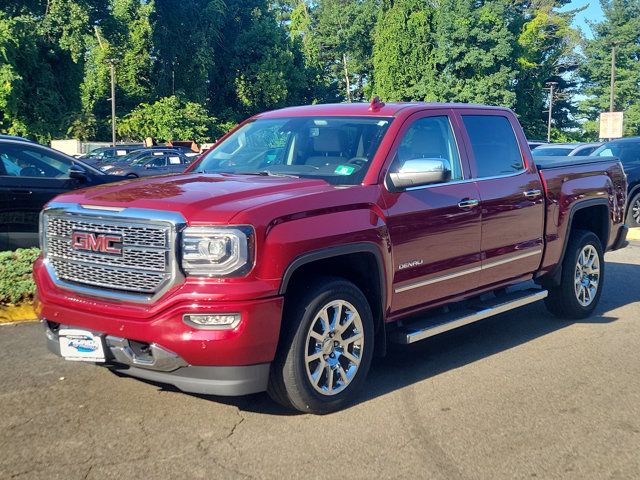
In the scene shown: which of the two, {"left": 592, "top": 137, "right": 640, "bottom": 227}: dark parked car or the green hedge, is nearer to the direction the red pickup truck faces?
the green hedge

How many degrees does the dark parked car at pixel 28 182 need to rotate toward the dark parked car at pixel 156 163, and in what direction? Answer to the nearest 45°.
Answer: approximately 90° to its left

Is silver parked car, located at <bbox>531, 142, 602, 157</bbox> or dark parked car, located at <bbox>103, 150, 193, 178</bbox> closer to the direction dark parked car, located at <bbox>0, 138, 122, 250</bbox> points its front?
the silver parked car

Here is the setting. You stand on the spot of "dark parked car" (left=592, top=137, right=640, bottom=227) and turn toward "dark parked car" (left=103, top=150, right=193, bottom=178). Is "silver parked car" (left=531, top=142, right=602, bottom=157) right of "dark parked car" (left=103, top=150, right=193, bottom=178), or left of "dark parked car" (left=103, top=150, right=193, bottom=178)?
right

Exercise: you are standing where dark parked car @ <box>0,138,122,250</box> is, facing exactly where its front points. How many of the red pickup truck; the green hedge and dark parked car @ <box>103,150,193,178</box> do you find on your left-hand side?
1

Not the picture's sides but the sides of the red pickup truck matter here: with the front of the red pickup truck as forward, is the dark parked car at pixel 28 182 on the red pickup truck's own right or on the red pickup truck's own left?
on the red pickup truck's own right

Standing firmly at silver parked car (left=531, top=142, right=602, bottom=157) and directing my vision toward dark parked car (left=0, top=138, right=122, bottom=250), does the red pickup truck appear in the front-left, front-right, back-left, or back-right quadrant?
front-left

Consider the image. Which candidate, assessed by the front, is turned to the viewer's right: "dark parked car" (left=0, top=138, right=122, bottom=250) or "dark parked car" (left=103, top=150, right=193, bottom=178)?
"dark parked car" (left=0, top=138, right=122, bottom=250)

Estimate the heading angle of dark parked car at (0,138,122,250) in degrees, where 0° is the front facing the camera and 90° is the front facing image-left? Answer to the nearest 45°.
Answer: approximately 270°

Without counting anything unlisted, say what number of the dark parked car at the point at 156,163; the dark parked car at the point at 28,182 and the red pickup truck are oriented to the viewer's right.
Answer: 1

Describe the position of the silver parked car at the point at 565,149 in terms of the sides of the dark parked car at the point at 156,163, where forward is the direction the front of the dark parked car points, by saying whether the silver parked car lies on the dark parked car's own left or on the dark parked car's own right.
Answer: on the dark parked car's own left

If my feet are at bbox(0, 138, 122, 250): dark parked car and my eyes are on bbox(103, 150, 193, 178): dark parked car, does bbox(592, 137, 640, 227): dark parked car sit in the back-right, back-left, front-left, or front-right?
front-right

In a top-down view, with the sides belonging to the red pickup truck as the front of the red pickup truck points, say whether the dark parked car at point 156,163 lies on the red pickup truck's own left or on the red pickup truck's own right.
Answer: on the red pickup truck's own right

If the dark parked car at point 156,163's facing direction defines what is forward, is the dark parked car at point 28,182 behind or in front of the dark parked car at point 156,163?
in front

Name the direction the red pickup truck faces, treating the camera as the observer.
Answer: facing the viewer and to the left of the viewer

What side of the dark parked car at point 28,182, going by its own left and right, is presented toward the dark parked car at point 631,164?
front

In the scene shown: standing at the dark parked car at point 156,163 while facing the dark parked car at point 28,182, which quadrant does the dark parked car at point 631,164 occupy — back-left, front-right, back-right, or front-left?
front-left

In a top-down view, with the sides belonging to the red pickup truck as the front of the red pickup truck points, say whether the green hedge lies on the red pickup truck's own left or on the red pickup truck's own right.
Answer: on the red pickup truck's own right

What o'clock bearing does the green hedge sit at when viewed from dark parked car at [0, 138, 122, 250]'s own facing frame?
The green hedge is roughly at 3 o'clock from the dark parked car.
